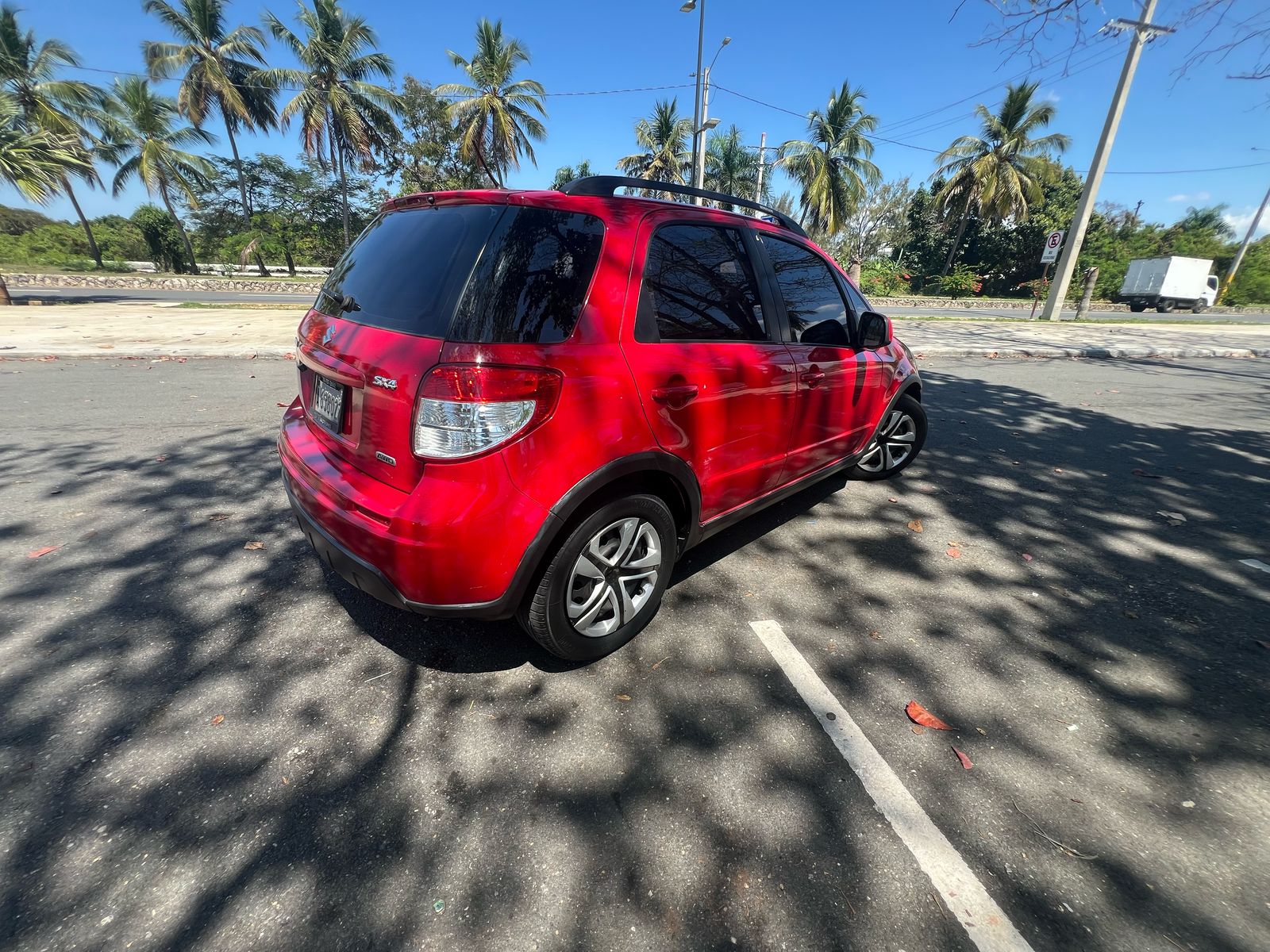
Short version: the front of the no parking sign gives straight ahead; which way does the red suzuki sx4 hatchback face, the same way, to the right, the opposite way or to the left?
the opposite way

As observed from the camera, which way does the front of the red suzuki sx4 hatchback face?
facing away from the viewer and to the right of the viewer

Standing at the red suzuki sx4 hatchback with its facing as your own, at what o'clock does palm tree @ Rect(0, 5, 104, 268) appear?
The palm tree is roughly at 9 o'clock from the red suzuki sx4 hatchback.

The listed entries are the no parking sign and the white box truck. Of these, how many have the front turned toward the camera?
1

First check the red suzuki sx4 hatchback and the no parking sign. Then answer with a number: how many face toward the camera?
1

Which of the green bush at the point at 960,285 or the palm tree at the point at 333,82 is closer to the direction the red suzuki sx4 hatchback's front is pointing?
the green bush

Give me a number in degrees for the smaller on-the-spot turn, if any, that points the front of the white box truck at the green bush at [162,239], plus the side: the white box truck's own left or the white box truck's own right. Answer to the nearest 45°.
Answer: approximately 180°

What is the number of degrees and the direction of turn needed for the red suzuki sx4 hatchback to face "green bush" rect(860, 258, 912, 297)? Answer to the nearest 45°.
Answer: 0° — it already faces it

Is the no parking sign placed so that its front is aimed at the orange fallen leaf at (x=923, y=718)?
yes

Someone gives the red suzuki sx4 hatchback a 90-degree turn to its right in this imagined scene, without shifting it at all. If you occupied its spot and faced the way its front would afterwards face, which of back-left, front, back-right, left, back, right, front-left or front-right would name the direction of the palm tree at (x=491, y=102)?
back-left

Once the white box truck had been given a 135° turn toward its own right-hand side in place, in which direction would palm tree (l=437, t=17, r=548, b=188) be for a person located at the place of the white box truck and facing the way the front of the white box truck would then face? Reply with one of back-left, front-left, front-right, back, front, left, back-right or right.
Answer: front-right

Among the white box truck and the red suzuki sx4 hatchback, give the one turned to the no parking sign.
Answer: the red suzuki sx4 hatchback

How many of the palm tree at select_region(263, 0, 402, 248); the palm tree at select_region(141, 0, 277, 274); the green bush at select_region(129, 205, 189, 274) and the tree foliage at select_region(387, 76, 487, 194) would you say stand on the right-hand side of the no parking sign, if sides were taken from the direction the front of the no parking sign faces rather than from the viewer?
4

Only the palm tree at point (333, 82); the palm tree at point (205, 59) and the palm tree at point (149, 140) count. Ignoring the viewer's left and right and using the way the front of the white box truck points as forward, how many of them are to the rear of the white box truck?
3

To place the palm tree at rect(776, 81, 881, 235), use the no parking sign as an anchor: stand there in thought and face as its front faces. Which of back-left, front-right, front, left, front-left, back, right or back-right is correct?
back-right

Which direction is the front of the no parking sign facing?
toward the camera

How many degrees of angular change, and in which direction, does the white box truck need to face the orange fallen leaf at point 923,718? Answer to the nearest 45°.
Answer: approximately 135° to its right

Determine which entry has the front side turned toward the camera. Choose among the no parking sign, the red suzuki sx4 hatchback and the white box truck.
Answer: the no parking sign

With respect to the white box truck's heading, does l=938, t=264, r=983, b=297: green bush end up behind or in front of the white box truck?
behind
